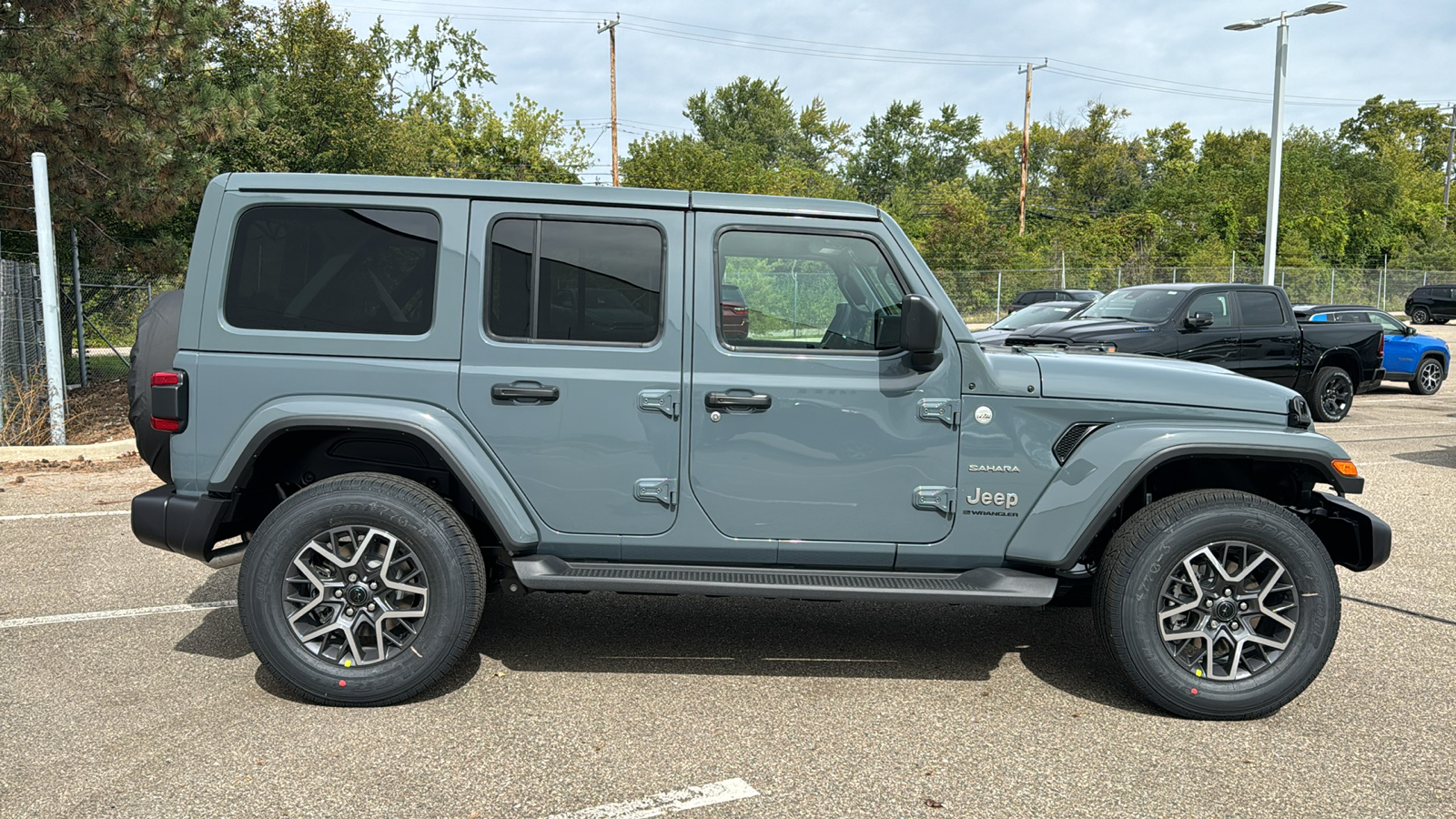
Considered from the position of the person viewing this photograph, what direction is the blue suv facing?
facing away from the viewer and to the right of the viewer

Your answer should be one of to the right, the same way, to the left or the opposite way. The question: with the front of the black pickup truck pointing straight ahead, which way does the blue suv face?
the opposite way

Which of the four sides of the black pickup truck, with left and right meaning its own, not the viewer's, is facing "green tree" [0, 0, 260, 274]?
front

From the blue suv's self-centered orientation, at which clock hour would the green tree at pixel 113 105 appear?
The green tree is roughly at 6 o'clock from the blue suv.

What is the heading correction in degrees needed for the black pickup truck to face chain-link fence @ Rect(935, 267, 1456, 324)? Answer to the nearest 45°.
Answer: approximately 135° to its right

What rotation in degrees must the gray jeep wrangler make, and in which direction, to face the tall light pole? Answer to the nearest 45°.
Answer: approximately 45° to its left

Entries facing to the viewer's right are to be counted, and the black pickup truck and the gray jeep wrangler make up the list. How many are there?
1

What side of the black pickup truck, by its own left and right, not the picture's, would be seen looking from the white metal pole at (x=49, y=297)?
front

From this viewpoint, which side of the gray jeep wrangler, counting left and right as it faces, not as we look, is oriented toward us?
right

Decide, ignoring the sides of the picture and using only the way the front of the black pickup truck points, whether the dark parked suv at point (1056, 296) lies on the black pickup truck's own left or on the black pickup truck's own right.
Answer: on the black pickup truck's own right

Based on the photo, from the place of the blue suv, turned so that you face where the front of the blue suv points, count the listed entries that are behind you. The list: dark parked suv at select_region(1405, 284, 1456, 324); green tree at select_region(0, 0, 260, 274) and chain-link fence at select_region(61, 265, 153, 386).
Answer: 2

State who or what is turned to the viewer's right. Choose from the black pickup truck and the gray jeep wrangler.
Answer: the gray jeep wrangler

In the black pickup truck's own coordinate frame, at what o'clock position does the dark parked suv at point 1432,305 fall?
The dark parked suv is roughly at 5 o'clock from the black pickup truck.

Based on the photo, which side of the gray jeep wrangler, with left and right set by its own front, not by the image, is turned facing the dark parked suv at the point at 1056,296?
left

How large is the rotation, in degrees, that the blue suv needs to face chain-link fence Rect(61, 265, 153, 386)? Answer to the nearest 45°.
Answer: approximately 180°
